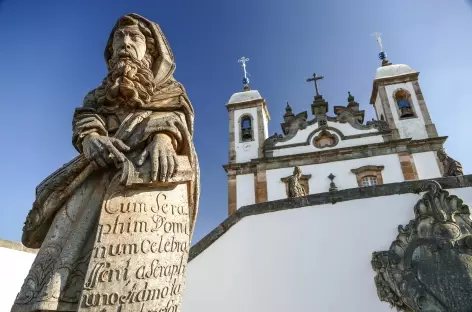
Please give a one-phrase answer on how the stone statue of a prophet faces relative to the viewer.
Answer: facing the viewer

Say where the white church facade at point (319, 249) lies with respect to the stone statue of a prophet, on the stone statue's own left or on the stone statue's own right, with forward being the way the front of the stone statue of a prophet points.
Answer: on the stone statue's own left
